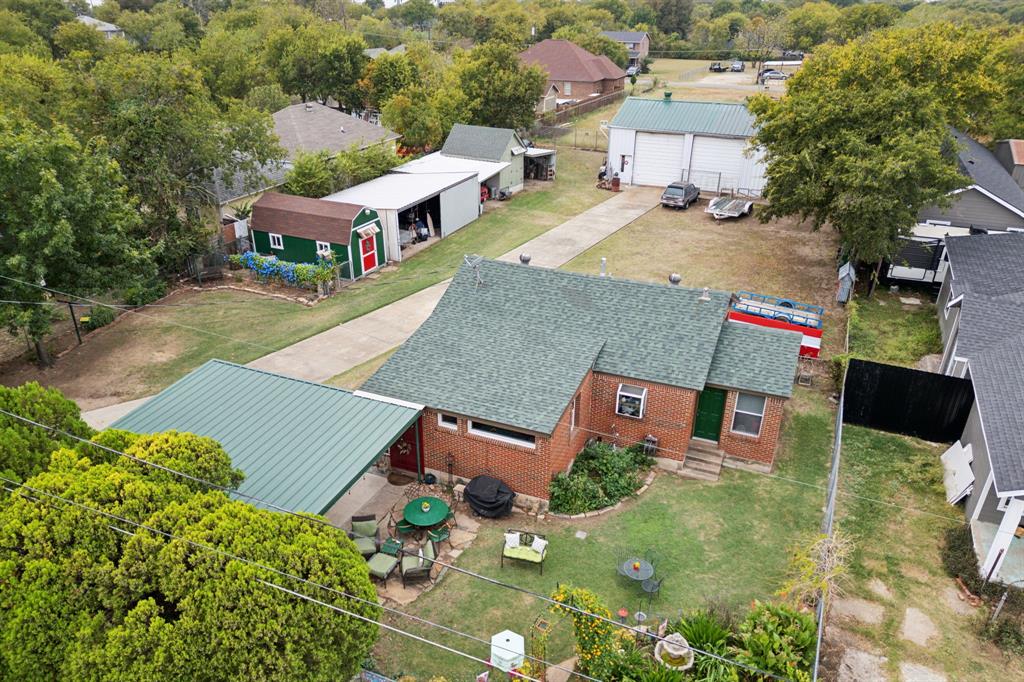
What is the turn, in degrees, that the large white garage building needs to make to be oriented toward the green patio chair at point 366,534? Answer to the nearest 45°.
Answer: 0° — it already faces it

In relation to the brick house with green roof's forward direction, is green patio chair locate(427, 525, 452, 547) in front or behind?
in front

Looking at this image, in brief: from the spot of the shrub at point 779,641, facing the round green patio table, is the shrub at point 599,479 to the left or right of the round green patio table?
right

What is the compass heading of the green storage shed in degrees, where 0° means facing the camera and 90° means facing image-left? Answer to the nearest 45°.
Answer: approximately 315°

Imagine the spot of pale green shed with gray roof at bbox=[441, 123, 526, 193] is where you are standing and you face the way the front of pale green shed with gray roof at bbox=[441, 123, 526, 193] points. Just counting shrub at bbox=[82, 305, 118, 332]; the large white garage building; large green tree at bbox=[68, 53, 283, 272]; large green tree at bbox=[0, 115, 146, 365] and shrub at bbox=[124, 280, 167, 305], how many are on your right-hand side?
4

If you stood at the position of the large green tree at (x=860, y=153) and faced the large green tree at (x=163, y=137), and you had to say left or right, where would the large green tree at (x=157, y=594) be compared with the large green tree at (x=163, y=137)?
left

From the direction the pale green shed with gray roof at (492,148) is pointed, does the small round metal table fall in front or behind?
in front

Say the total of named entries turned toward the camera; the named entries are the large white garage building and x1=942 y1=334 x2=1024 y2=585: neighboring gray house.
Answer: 2

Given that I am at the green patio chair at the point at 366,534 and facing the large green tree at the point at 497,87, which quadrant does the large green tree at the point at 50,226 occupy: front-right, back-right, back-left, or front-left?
front-left

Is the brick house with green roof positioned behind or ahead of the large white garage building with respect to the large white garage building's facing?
ahead

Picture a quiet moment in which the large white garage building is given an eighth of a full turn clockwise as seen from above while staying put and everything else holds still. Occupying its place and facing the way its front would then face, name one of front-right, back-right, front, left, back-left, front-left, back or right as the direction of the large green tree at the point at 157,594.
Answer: front-left

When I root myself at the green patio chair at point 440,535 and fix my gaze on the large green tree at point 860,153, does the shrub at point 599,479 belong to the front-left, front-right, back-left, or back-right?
front-right

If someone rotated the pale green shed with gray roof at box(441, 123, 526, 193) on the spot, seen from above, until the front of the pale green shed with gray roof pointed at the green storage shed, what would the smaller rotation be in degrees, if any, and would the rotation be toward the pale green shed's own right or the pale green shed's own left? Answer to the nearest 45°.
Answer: approximately 90° to the pale green shed's own right

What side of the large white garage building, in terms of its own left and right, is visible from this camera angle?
front

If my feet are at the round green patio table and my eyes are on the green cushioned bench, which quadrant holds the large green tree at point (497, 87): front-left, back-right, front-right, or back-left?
back-left

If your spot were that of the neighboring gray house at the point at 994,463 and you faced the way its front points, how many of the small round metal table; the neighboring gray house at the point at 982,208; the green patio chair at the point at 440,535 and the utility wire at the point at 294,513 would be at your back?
1

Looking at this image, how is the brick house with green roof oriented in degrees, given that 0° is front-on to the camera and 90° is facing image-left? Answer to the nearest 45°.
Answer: approximately 0°

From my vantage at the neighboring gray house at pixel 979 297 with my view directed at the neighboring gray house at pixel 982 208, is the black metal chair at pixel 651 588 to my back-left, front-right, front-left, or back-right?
back-left
